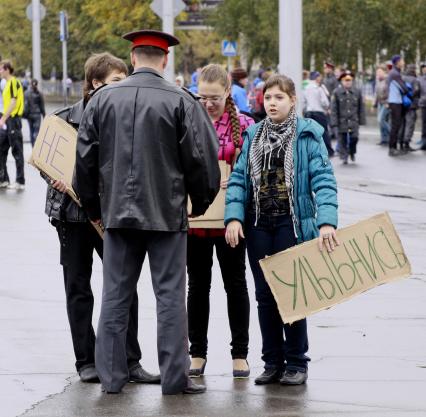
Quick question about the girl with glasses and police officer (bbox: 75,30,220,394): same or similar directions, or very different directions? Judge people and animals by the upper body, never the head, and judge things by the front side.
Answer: very different directions

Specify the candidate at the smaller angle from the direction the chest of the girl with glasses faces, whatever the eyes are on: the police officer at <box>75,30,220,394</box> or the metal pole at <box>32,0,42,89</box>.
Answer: the police officer

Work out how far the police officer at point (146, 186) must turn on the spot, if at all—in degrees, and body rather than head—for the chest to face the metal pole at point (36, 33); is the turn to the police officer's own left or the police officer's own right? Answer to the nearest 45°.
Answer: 0° — they already face it

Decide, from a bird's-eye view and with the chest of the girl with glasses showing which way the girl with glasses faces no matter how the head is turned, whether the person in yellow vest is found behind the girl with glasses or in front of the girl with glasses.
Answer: behind

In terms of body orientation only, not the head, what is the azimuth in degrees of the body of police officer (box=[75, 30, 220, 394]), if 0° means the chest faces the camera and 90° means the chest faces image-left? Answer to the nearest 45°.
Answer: approximately 180°

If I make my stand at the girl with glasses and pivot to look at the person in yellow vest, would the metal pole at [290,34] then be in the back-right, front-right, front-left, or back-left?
front-right

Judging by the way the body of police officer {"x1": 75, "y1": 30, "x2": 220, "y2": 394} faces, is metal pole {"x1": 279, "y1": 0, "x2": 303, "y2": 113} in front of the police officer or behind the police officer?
in front

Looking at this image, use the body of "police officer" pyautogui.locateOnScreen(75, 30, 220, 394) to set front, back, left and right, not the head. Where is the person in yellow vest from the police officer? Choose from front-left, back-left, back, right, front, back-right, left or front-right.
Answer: front

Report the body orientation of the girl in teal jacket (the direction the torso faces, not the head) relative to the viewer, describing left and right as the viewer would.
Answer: facing the viewer and to the left of the viewer

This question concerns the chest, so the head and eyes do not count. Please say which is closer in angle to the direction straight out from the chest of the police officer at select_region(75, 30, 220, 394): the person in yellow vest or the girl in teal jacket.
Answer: the person in yellow vest

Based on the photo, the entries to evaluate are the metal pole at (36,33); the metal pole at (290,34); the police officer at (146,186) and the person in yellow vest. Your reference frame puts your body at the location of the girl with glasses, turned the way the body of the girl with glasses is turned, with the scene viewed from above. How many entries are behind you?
3

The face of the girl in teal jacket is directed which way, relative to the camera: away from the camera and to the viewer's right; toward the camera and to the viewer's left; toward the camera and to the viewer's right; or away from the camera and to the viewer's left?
toward the camera and to the viewer's left

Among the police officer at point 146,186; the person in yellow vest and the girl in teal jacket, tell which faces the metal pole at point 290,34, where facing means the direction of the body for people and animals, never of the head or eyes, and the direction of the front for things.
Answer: the police officer

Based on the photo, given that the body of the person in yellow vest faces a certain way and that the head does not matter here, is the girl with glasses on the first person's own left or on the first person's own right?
on the first person's own left

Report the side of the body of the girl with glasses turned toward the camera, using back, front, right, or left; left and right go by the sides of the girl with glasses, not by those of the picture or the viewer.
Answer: front

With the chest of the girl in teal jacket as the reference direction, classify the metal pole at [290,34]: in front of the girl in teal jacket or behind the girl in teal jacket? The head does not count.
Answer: behind
